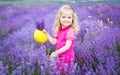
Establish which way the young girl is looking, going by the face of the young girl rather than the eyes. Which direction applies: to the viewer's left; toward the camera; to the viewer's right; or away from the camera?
toward the camera

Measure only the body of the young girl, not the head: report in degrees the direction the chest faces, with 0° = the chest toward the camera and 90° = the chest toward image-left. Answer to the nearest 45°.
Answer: approximately 45°
